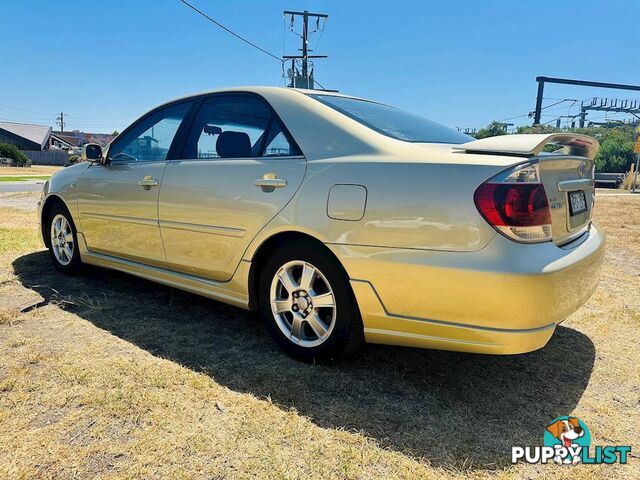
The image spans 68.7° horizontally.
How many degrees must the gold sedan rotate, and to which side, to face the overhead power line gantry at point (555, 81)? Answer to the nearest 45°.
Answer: approximately 90° to its right

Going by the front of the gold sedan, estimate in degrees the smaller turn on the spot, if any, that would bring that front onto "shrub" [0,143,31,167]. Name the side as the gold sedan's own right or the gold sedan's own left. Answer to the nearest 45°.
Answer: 0° — it already faces it

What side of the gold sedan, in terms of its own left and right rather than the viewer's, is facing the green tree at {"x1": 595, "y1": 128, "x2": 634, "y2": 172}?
right

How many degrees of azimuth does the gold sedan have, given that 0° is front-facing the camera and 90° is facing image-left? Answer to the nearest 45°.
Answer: approximately 135°

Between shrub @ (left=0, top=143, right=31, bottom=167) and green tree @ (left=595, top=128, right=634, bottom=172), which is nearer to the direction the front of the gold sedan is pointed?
the shrub

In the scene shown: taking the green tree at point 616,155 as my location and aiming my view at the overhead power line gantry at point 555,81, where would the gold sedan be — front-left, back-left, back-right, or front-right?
back-left
